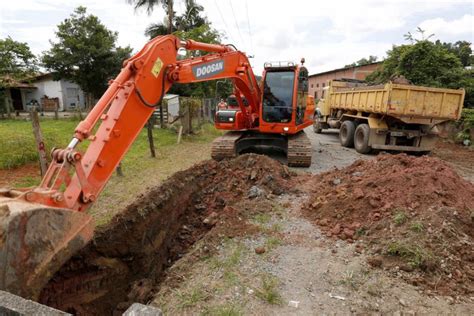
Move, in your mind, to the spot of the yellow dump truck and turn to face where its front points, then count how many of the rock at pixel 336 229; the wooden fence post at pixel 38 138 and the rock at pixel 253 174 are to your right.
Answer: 0

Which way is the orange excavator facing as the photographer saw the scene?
facing the viewer and to the left of the viewer

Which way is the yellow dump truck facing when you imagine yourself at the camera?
facing away from the viewer and to the left of the viewer

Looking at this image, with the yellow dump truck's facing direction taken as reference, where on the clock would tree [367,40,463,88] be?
The tree is roughly at 2 o'clock from the yellow dump truck.

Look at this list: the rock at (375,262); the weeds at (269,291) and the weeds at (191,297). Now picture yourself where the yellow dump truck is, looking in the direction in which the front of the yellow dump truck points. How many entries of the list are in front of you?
0

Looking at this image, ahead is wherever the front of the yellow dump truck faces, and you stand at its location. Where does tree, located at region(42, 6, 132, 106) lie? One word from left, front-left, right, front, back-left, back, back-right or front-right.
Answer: front-left

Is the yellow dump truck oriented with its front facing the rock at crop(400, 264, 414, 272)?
no

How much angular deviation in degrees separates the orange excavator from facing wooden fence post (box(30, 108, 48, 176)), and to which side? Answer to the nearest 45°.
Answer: approximately 90° to its right

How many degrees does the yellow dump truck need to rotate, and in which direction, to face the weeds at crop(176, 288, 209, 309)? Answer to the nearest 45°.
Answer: approximately 135° to its left

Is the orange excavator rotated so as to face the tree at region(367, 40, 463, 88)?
no

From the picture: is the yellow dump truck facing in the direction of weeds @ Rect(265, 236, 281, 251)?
no

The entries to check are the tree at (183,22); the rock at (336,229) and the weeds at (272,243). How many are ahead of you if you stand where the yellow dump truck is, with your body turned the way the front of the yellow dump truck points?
1
